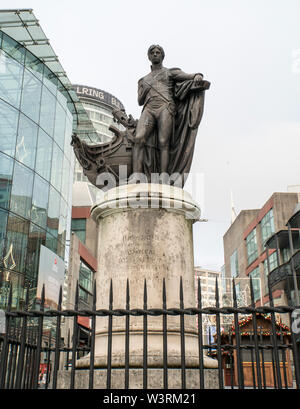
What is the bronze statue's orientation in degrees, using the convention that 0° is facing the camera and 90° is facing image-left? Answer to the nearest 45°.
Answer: approximately 0°

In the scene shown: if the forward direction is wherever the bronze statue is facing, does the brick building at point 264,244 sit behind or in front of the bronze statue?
behind
